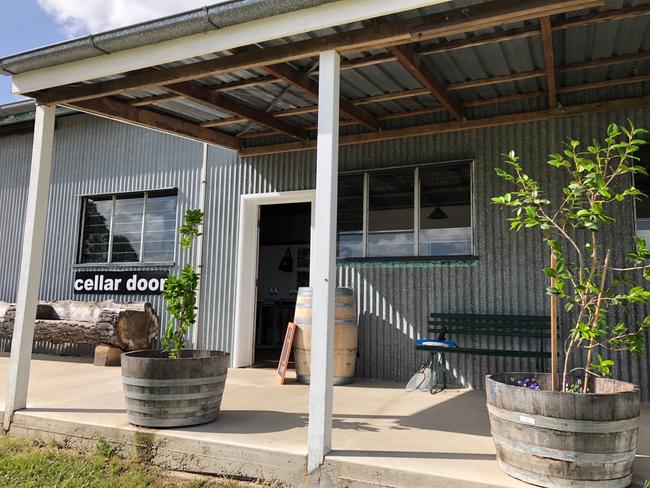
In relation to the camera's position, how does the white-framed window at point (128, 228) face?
facing the viewer and to the left of the viewer

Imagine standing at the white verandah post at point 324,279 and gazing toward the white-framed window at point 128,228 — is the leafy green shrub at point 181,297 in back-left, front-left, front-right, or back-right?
front-left

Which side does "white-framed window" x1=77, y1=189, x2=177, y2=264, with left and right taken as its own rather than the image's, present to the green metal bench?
left

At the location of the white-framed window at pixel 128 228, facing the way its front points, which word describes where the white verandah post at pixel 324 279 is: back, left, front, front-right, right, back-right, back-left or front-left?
front-left

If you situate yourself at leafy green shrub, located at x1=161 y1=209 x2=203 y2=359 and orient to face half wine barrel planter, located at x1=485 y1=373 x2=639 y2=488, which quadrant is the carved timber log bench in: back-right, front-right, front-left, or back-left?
back-left

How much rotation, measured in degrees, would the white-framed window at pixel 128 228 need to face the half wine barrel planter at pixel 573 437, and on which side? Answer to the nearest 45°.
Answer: approximately 45° to its left

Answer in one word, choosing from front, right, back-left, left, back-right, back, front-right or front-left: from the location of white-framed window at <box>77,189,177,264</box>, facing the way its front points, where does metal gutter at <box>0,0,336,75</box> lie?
front-left

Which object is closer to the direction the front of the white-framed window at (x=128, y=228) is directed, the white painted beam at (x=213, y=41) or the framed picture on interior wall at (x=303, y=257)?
the white painted beam

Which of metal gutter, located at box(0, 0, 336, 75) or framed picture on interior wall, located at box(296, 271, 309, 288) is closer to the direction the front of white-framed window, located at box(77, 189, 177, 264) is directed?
the metal gutter

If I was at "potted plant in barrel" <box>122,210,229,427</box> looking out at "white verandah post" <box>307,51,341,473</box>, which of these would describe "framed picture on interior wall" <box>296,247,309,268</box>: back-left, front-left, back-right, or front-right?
back-left
